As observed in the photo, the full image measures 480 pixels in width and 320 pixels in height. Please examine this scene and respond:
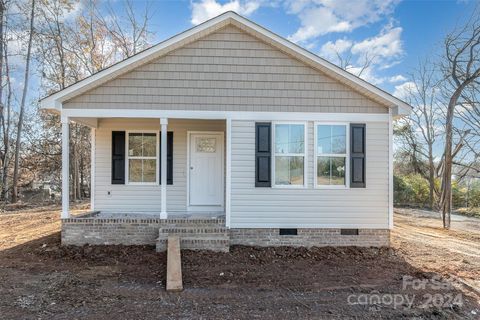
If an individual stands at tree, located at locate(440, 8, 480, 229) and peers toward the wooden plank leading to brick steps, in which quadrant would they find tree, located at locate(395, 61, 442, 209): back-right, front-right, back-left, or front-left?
back-right

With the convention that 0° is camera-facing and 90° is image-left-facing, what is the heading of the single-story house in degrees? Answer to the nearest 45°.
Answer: approximately 0°

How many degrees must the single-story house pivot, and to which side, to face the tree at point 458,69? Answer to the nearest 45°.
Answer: approximately 135° to its left

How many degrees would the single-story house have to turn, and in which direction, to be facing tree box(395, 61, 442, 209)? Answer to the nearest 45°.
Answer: approximately 135° to its left

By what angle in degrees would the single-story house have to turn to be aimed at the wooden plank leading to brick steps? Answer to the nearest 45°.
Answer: approximately 45° to its right
